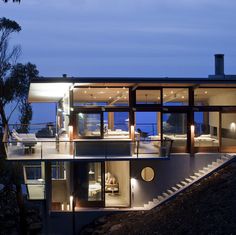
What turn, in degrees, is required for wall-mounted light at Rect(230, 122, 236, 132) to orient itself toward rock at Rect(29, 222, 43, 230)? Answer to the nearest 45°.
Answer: approximately 90° to its right

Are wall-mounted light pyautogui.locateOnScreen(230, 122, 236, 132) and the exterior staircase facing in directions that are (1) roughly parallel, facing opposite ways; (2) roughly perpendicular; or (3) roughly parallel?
roughly perpendicular

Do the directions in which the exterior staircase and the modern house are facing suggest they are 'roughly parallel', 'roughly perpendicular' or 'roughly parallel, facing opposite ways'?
roughly perpendicular

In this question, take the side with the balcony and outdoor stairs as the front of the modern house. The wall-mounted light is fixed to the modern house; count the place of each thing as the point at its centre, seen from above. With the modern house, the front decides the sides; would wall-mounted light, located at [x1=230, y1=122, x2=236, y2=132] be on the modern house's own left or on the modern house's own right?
on the modern house's own left

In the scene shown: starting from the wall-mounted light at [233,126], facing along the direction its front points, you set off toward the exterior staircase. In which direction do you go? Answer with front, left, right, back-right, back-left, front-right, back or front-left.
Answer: front-right

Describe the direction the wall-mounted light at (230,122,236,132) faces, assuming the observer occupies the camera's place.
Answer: facing the viewer

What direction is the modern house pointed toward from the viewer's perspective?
toward the camera
